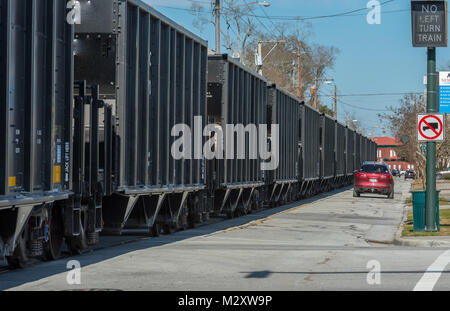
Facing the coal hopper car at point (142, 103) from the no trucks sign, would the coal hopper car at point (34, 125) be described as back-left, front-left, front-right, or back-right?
front-left

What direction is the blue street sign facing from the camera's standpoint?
toward the camera

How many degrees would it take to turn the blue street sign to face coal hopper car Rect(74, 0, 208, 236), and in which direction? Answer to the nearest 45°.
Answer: approximately 45° to its right

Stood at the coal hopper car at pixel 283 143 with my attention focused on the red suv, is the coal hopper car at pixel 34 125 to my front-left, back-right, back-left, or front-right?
back-right

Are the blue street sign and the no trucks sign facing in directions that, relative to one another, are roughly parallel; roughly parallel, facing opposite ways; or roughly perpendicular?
roughly parallel

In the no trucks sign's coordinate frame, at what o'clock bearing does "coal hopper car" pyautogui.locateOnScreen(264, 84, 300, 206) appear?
The coal hopper car is roughly at 5 o'clock from the no trucks sign.

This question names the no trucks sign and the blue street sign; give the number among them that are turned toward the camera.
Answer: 2
